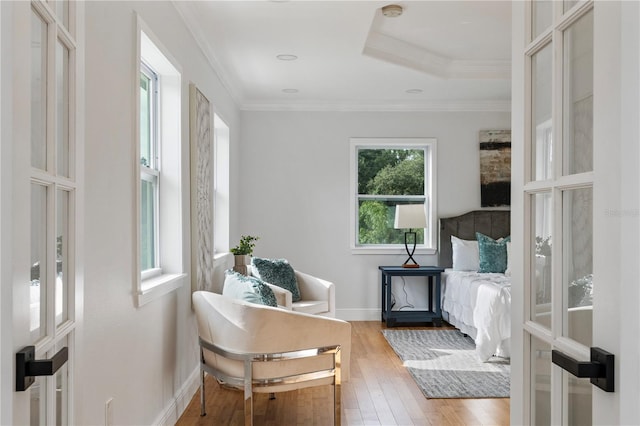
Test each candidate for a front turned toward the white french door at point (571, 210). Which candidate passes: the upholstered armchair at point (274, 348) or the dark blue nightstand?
the dark blue nightstand

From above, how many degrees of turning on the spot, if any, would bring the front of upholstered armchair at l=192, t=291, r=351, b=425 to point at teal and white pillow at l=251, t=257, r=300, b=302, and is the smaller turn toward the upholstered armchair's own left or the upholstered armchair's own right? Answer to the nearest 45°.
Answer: approximately 45° to the upholstered armchair's own left

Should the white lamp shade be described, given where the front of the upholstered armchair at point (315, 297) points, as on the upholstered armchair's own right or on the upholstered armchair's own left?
on the upholstered armchair's own left

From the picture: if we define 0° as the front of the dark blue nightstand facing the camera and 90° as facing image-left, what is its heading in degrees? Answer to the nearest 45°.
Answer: approximately 0°

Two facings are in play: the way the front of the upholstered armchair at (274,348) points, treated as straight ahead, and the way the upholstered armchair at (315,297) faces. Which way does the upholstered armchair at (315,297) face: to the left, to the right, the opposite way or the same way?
to the right

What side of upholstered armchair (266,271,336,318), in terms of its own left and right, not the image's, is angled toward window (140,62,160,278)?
right

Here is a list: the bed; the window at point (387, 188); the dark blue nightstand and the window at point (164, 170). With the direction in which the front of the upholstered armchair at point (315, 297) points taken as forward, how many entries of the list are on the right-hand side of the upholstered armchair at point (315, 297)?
1

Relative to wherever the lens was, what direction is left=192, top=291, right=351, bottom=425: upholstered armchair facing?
facing away from the viewer and to the right of the viewer
